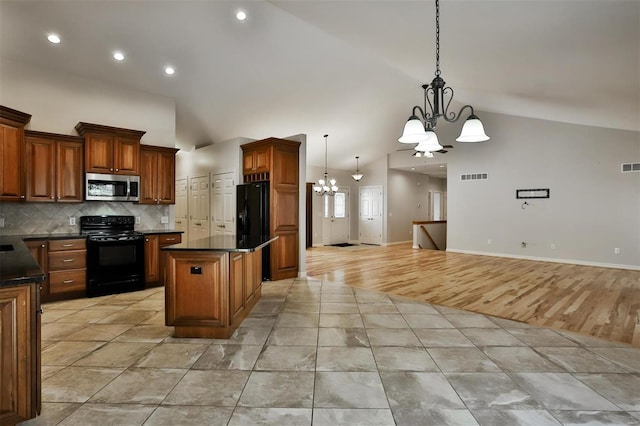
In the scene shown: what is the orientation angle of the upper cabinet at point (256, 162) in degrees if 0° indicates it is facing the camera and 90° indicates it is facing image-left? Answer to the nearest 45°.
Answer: approximately 45°

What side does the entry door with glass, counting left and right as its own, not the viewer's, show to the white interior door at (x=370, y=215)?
left

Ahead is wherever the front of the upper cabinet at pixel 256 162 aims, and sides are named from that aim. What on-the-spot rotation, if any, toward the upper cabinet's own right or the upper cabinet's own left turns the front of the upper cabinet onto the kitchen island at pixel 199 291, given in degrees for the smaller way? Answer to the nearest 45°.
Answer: approximately 45° to the upper cabinet's own left

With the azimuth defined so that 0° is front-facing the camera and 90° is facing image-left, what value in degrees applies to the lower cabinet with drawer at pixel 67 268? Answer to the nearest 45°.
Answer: approximately 0°

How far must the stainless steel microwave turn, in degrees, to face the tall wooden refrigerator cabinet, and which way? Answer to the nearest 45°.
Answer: approximately 90° to its left

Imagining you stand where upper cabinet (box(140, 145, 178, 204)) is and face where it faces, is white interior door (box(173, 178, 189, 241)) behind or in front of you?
behind

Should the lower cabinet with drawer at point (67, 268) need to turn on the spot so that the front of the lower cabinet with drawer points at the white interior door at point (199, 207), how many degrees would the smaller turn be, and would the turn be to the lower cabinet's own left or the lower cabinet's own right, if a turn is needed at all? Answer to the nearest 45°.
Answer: approximately 135° to the lower cabinet's own left
